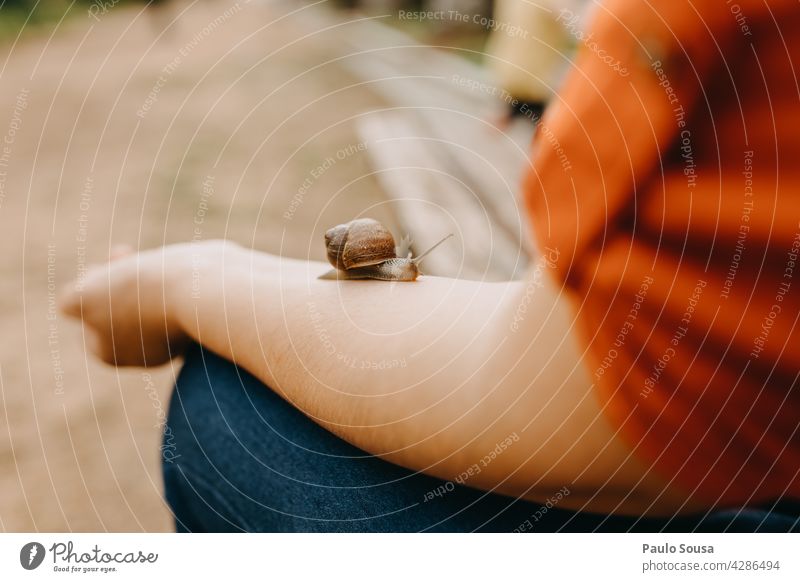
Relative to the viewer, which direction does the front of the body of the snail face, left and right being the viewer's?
facing to the right of the viewer
